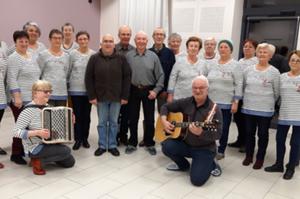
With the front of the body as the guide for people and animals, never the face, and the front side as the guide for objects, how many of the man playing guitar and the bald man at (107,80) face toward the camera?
2

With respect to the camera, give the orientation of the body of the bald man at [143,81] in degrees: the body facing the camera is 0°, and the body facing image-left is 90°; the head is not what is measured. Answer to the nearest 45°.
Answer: approximately 0°

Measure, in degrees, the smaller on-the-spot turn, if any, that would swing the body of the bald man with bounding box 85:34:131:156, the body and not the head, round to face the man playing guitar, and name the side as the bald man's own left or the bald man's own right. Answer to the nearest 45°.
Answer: approximately 45° to the bald man's own left

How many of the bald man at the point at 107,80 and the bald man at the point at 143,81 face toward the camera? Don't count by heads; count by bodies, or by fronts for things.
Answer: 2

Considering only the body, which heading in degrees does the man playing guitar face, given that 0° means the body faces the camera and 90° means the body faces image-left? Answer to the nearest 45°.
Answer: approximately 0°

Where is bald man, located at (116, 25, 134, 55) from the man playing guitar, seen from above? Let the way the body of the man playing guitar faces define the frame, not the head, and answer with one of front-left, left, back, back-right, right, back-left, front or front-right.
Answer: back-right

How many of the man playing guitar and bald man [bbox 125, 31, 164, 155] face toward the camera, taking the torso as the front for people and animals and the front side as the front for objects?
2
